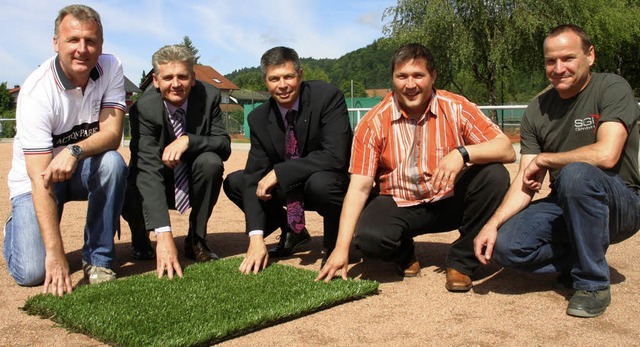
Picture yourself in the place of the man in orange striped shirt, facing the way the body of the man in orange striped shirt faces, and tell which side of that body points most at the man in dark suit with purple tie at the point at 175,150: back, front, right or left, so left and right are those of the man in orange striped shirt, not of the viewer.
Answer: right

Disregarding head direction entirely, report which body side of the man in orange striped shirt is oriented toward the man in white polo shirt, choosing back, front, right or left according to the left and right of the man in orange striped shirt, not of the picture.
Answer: right

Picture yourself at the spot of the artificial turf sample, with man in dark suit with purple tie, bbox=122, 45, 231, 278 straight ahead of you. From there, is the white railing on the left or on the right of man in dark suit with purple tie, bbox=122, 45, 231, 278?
right

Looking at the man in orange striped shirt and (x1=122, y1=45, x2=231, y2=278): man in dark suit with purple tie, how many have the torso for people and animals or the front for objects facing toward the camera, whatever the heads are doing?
2

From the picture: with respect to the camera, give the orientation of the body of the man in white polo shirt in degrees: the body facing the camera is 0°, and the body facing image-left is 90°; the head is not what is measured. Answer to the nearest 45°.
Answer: approximately 315°

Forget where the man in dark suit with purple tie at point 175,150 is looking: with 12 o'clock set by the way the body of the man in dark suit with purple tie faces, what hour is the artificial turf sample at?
The artificial turf sample is roughly at 12 o'clock from the man in dark suit with purple tie.

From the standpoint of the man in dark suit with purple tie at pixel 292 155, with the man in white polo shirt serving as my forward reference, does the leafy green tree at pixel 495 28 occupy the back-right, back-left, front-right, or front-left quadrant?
back-right

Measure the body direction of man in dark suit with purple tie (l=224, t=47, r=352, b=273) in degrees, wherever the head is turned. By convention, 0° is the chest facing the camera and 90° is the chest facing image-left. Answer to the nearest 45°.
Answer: approximately 0°
